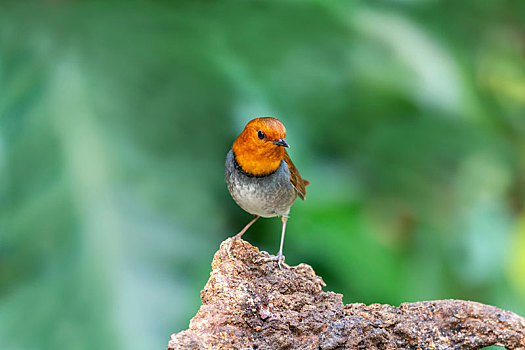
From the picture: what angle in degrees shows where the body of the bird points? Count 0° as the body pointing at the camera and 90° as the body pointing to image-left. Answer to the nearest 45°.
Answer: approximately 45°
